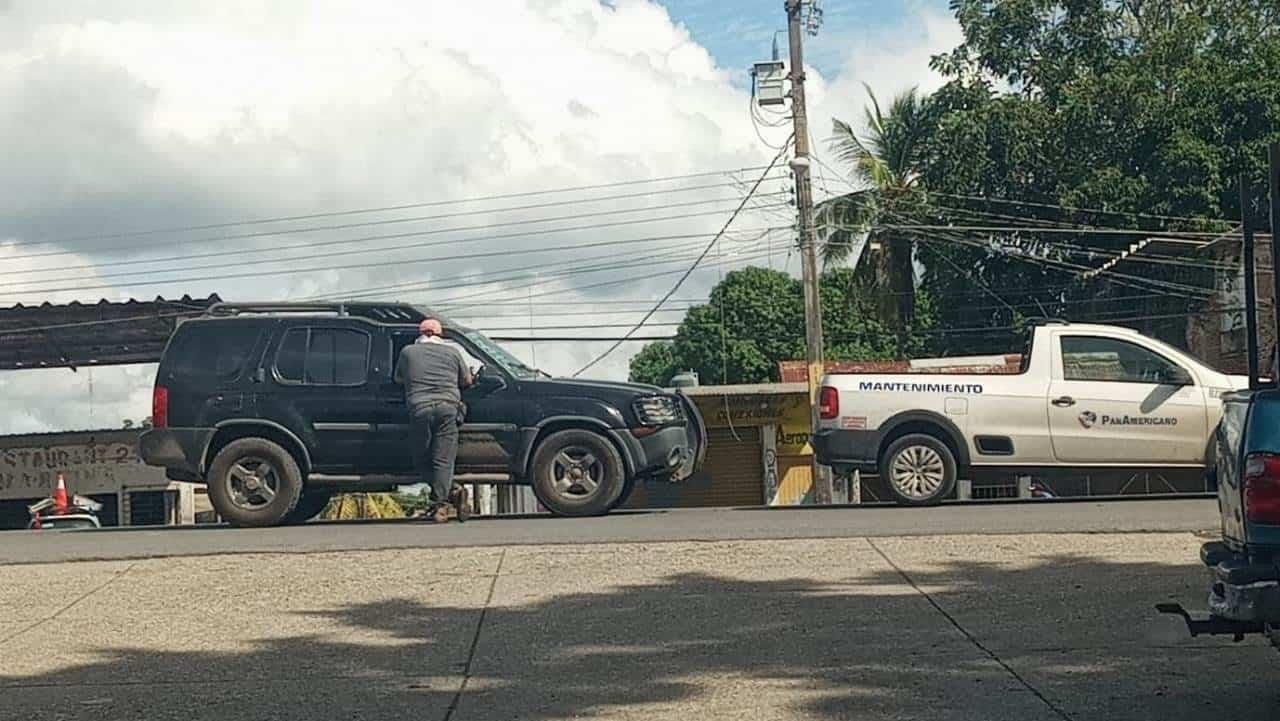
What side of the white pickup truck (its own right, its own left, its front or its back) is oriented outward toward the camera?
right

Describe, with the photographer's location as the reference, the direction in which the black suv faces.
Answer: facing to the right of the viewer

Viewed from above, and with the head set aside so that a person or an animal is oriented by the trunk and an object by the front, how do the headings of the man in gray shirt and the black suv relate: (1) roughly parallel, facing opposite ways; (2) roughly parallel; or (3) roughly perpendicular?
roughly perpendicular

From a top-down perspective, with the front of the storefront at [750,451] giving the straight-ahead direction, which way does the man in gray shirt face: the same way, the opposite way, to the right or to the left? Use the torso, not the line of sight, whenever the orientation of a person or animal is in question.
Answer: the opposite way

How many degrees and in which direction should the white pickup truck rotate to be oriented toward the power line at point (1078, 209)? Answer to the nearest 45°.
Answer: approximately 90° to its left

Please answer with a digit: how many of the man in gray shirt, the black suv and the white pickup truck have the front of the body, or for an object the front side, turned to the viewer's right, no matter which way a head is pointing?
2

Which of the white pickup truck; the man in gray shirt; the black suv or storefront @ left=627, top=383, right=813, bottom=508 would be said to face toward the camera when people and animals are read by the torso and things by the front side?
the storefront
